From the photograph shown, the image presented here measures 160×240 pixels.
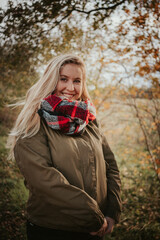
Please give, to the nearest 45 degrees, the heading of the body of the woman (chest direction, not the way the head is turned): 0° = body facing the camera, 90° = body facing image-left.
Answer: approximately 315°
